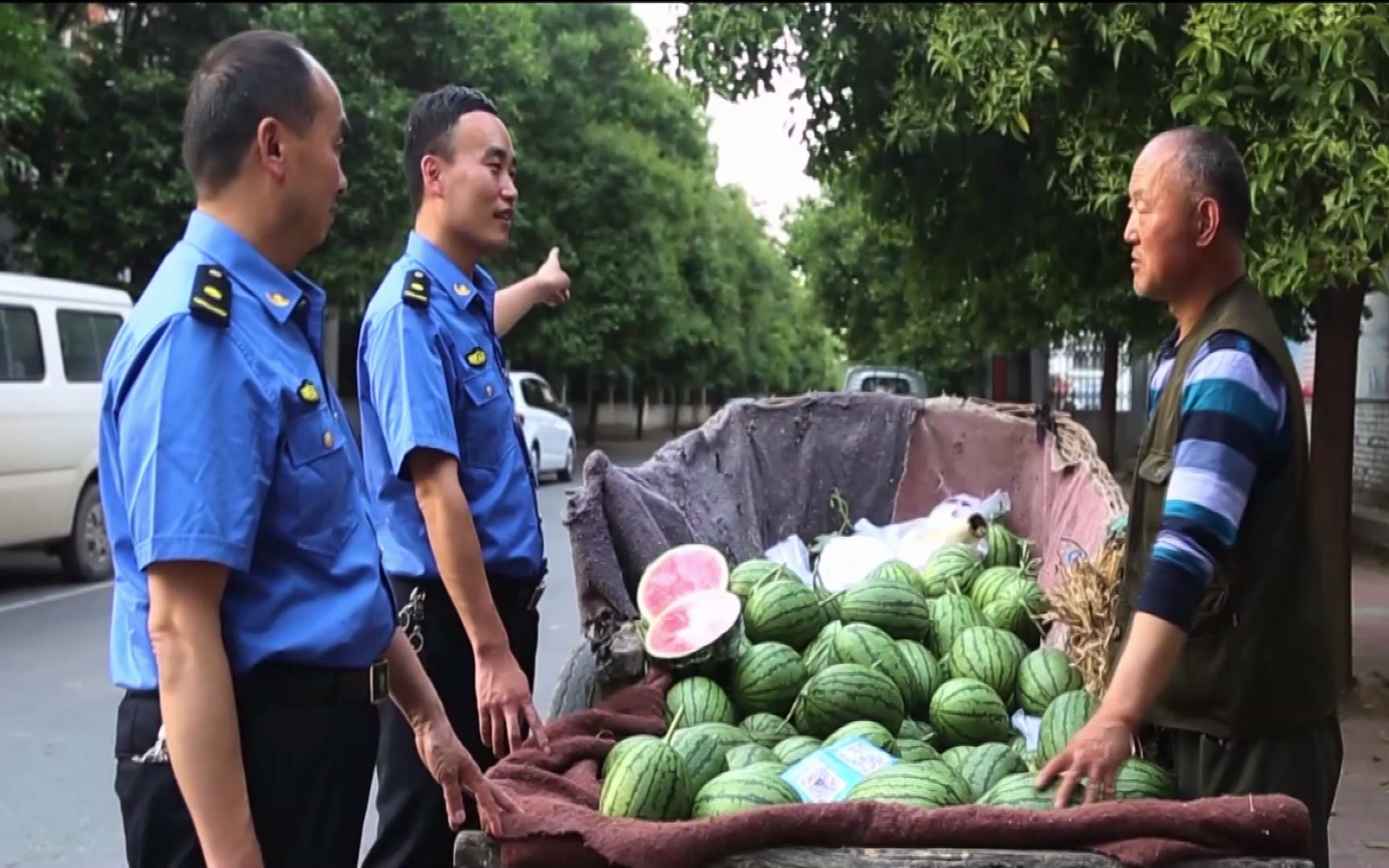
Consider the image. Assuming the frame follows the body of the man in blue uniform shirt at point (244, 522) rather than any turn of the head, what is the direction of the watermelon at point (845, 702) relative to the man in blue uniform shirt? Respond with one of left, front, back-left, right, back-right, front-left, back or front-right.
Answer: front-left

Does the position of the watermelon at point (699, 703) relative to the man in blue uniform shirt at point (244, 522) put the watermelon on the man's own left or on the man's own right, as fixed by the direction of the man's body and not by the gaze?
on the man's own left

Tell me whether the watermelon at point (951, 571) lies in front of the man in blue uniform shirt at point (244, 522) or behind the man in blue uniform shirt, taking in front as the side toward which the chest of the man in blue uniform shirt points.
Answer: in front

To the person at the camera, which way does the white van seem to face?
facing the viewer and to the left of the viewer

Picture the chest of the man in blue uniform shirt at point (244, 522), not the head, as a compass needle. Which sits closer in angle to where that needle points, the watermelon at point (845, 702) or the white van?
the watermelon

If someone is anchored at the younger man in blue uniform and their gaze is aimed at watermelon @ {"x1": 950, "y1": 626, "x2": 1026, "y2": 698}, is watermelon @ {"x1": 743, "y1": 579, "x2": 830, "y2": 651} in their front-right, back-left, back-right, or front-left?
front-left

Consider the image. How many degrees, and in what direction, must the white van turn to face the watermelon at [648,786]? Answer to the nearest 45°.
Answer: approximately 45° to its left

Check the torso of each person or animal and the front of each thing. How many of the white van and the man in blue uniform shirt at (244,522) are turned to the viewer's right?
1

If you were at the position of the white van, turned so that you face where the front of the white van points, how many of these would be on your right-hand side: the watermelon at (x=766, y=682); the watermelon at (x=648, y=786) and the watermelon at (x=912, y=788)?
0

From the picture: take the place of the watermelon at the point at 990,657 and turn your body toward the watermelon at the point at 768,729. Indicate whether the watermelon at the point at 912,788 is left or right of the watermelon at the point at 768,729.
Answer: left

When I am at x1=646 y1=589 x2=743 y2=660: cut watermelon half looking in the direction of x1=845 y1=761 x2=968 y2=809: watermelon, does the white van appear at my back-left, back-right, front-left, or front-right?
back-right

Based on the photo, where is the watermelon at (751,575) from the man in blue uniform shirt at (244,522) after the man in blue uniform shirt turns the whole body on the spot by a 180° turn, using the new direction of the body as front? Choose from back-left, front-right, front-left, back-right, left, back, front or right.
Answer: back-right

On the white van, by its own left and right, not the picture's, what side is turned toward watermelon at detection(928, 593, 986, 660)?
left

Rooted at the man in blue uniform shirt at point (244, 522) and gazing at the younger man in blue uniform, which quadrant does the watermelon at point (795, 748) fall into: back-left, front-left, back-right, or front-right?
front-right

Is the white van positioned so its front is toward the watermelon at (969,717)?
no

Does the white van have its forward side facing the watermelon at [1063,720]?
no

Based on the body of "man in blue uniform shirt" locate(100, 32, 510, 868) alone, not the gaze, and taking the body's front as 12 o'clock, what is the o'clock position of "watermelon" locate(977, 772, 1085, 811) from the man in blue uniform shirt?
The watermelon is roughly at 12 o'clock from the man in blue uniform shirt.

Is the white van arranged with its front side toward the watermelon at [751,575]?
no

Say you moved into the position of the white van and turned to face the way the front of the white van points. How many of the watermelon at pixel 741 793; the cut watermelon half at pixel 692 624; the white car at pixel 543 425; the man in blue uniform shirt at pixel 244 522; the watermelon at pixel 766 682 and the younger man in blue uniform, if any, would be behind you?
1

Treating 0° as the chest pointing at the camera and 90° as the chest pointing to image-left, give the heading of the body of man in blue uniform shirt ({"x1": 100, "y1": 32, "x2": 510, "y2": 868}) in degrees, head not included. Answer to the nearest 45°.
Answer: approximately 270°

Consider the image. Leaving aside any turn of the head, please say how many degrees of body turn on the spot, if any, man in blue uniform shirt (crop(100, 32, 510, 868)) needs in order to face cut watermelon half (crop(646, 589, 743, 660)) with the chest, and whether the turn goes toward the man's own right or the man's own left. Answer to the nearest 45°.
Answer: approximately 45° to the man's own left

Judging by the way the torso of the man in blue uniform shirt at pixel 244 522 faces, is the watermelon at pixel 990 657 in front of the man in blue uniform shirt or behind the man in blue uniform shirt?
in front
